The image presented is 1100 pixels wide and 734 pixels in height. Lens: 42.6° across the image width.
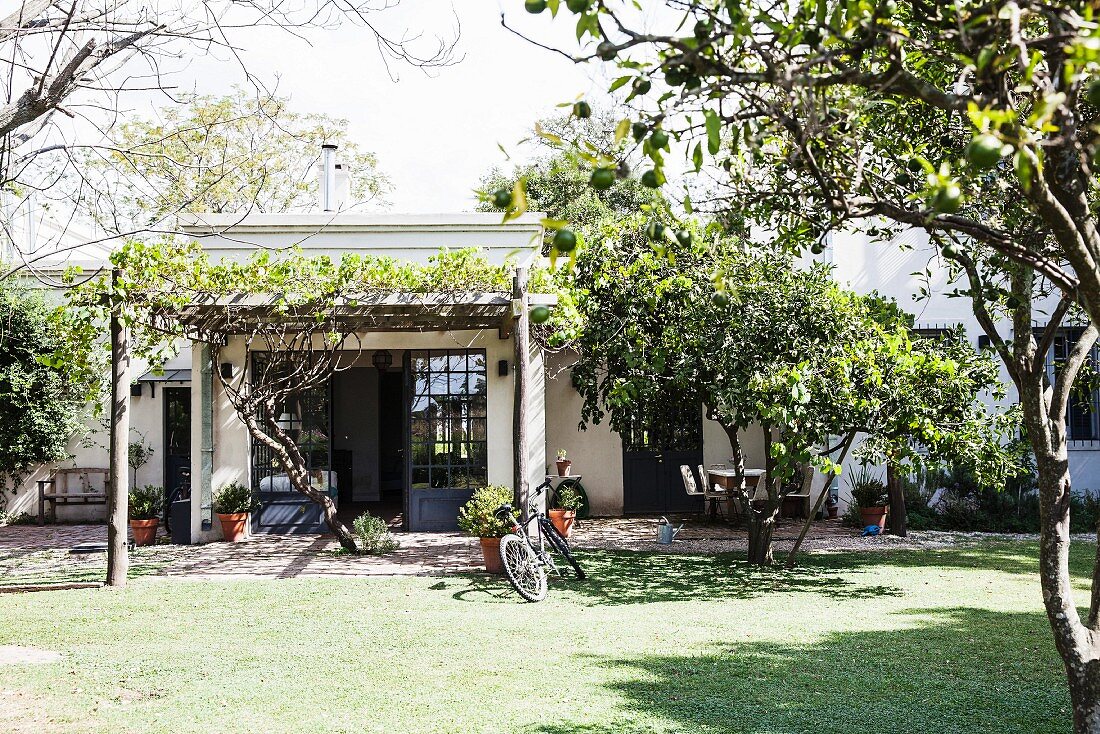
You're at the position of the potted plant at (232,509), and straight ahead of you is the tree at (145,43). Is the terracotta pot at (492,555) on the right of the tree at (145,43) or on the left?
left

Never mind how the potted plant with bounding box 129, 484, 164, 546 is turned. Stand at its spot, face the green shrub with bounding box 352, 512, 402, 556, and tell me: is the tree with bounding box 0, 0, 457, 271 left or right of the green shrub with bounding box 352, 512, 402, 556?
right

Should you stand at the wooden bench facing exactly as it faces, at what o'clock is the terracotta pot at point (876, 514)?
The terracotta pot is roughly at 10 o'clock from the wooden bench.

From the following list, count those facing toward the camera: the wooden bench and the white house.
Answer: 2

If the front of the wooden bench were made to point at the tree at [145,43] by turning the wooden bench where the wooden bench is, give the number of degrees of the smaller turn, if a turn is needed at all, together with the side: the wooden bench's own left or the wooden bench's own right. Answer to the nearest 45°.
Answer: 0° — it already faces it

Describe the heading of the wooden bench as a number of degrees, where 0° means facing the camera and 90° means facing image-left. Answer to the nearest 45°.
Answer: approximately 0°

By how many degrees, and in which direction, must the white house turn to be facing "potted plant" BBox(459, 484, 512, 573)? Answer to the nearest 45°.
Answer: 0° — it already faces it

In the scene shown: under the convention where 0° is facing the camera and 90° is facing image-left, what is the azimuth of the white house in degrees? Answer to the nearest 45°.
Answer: approximately 0°
